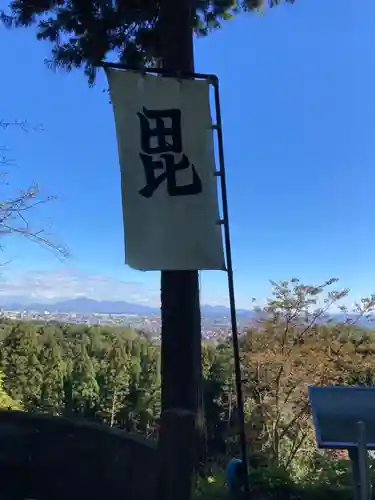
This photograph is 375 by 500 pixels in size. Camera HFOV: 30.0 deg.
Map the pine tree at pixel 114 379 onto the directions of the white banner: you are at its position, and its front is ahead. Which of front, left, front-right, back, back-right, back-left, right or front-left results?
back

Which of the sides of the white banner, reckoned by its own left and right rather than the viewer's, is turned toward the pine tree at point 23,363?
back

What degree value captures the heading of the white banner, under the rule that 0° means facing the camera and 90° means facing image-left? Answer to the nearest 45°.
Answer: approximately 0°

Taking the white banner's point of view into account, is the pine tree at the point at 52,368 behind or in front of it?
behind
